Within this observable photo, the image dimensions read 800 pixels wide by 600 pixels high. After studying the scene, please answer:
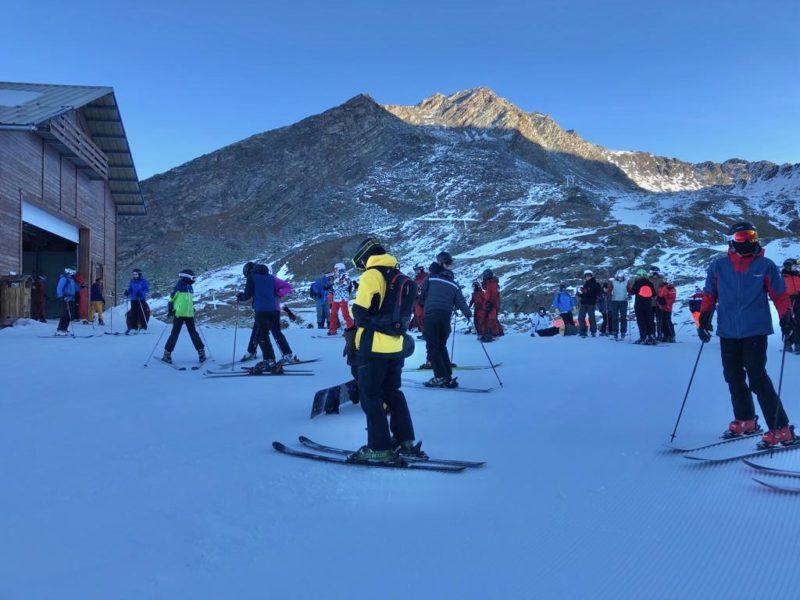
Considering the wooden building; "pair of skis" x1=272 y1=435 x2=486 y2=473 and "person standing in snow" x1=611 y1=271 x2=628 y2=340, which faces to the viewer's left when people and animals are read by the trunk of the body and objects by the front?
the pair of skis

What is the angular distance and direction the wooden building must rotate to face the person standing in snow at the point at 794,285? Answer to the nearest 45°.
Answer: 0° — it already faces them

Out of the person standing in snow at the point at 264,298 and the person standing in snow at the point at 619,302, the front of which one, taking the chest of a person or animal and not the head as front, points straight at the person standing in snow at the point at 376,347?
the person standing in snow at the point at 619,302

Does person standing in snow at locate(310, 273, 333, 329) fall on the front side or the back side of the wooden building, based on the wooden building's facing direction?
on the front side

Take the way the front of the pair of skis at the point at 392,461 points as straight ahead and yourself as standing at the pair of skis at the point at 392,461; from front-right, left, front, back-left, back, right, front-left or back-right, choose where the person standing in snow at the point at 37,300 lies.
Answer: front-right

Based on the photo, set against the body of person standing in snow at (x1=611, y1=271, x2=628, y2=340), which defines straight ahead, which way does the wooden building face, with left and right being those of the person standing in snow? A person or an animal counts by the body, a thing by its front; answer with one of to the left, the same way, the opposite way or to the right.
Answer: to the left

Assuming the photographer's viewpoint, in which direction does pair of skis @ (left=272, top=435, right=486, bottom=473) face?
facing to the left of the viewer
